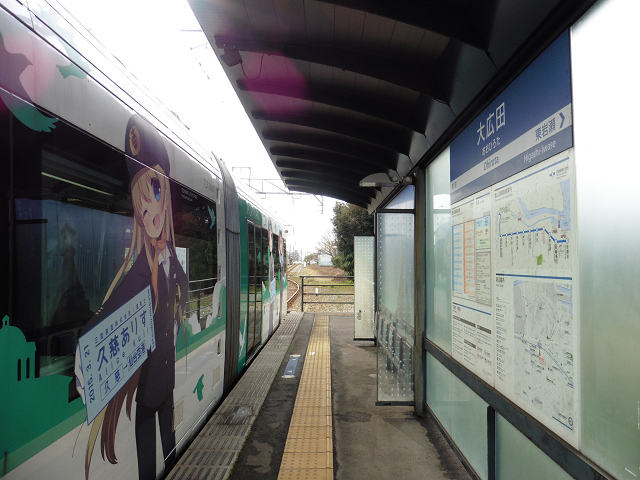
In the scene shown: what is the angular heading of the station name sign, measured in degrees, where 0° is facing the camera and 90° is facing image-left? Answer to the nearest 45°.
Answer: approximately 45°

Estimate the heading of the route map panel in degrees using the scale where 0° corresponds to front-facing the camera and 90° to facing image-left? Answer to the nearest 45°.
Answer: approximately 45°

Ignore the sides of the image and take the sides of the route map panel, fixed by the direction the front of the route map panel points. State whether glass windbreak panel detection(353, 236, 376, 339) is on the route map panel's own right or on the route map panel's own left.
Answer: on the route map panel's own right

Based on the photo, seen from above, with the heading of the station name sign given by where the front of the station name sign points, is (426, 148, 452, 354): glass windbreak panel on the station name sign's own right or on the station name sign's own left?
on the station name sign's own right

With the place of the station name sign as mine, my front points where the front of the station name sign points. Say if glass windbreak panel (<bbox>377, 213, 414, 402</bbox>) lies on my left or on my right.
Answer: on my right

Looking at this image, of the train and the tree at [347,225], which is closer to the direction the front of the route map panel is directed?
the train

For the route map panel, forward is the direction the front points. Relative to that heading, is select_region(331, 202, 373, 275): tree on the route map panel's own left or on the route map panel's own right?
on the route map panel's own right

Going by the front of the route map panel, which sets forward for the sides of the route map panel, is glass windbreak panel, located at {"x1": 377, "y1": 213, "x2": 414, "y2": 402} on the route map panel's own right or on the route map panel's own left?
on the route map panel's own right
